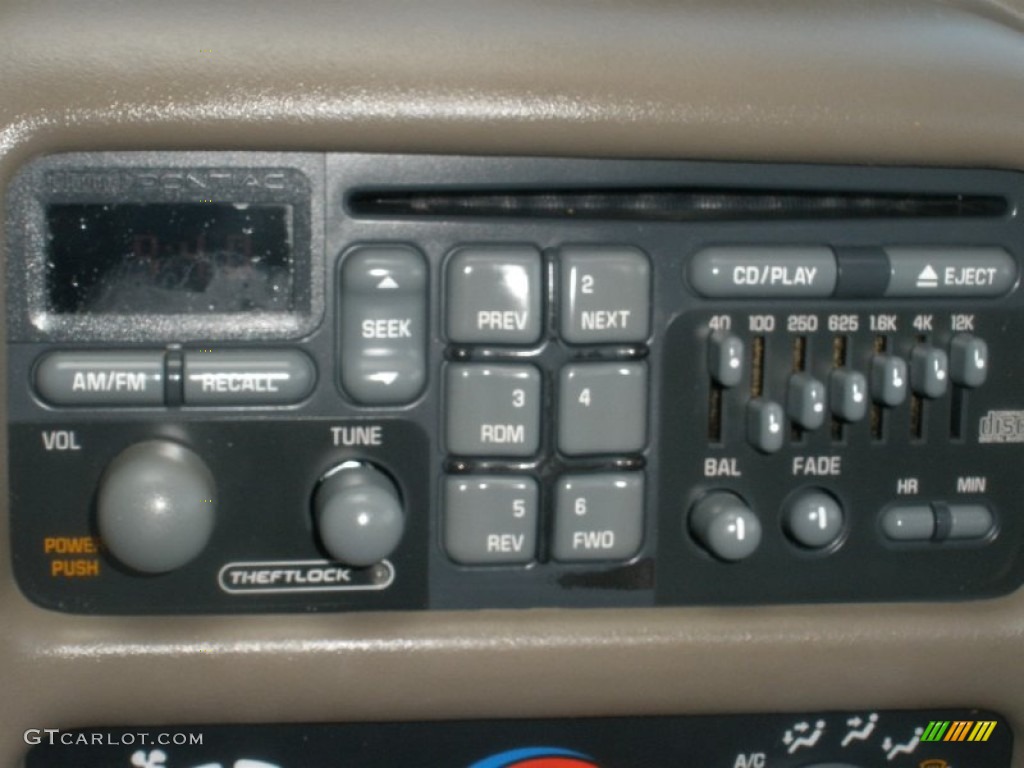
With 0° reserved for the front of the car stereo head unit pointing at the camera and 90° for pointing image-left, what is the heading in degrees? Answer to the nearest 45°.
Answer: approximately 0°
